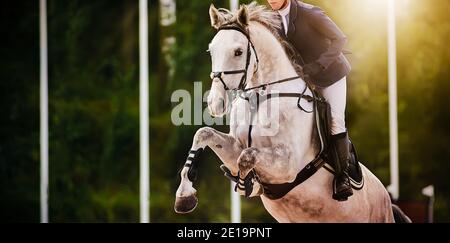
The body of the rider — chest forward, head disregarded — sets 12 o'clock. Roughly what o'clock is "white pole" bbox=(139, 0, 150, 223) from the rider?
The white pole is roughly at 3 o'clock from the rider.

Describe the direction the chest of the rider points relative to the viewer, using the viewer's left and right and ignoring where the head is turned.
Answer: facing the viewer and to the left of the viewer

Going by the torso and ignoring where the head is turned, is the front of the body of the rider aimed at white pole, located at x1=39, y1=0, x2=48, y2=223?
no

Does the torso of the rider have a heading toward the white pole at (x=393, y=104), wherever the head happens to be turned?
no
